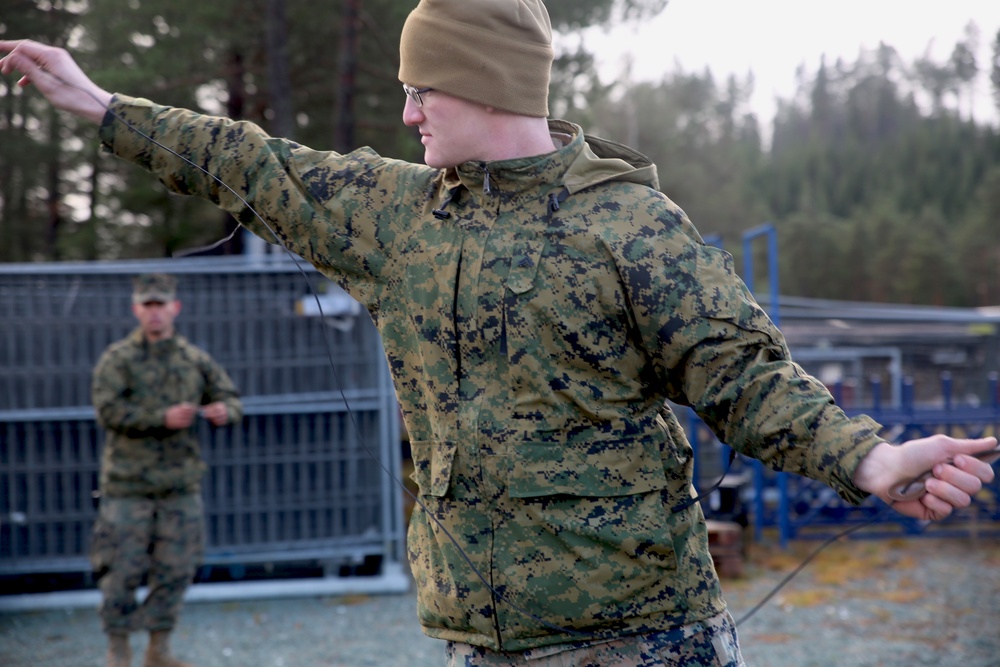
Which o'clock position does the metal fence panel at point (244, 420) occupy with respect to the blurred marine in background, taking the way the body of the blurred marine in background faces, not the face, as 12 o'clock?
The metal fence panel is roughly at 7 o'clock from the blurred marine in background.

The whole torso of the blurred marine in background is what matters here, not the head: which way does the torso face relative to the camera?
toward the camera
